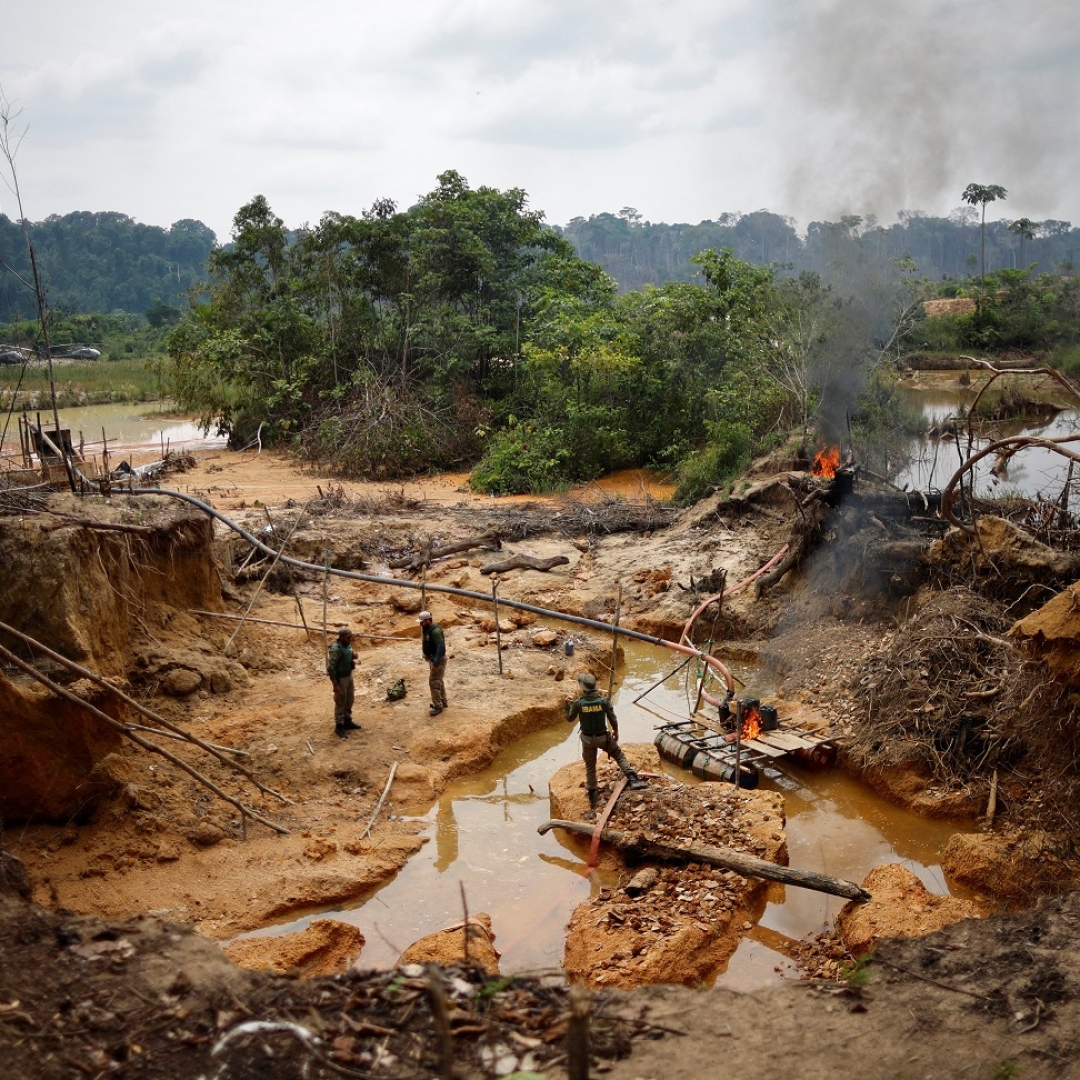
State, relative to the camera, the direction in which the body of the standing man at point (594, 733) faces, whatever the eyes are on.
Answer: away from the camera

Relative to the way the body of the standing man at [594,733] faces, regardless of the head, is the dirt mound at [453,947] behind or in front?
behind

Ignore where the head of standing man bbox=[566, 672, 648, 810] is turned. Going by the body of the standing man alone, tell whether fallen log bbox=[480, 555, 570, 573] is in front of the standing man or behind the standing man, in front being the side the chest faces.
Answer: in front

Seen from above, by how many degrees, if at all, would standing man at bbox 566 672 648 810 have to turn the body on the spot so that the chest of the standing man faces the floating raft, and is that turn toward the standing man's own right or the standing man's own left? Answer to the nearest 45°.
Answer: approximately 45° to the standing man's own right

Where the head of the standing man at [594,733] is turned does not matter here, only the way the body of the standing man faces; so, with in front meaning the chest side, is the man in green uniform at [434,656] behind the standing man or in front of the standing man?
in front

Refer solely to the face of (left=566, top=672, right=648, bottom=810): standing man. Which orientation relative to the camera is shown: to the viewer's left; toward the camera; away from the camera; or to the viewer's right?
away from the camera

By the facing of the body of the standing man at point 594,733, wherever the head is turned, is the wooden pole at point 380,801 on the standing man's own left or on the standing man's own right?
on the standing man's own left

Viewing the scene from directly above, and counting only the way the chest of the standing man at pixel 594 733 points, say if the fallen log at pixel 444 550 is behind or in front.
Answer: in front
